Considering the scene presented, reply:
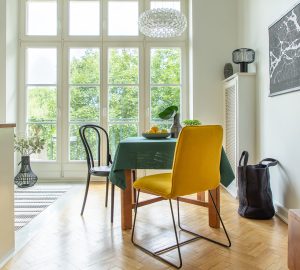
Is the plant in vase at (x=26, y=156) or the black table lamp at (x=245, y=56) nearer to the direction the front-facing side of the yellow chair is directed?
the plant in vase

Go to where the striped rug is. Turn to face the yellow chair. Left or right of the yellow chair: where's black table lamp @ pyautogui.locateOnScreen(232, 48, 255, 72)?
left
